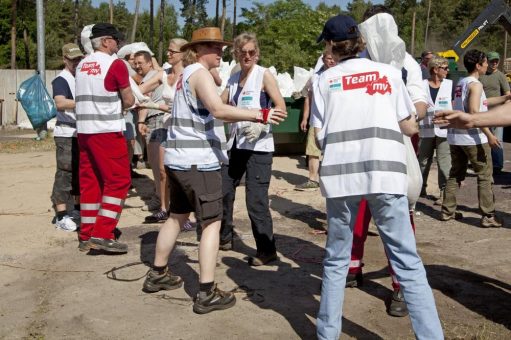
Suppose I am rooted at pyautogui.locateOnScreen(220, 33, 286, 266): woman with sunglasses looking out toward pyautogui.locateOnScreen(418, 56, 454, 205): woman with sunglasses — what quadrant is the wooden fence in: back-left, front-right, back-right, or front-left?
front-left

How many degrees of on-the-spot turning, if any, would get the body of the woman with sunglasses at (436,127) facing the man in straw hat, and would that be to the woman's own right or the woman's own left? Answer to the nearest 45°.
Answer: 0° — they already face them

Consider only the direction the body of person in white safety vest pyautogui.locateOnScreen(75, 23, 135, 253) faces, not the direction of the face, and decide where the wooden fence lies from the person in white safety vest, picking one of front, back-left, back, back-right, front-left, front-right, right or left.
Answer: front-left

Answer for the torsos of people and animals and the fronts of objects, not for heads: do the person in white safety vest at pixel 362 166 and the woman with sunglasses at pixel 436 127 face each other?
yes

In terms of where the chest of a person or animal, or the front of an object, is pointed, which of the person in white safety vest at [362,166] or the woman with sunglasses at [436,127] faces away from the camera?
the person in white safety vest

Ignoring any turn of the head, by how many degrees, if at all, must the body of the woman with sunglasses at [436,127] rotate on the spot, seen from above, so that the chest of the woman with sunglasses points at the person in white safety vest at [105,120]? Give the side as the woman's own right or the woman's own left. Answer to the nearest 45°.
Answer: approximately 45° to the woman's own right

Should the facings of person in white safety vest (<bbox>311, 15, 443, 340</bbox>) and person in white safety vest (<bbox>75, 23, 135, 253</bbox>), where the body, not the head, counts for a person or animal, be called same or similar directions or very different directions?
same or similar directions

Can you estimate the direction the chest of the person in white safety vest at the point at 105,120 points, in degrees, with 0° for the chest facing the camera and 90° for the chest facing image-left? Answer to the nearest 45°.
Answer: approximately 225°

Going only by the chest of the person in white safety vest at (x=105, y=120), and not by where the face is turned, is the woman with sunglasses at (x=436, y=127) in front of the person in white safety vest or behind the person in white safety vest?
in front

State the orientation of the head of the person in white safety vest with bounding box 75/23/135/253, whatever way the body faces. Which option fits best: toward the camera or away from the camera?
away from the camera

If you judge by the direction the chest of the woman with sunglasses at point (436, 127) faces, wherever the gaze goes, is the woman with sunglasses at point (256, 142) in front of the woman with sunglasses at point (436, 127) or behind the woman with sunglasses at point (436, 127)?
in front

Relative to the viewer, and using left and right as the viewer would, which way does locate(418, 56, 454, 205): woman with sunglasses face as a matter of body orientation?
facing the viewer

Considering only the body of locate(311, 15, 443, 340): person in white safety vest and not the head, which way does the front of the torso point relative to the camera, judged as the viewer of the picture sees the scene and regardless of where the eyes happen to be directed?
away from the camera

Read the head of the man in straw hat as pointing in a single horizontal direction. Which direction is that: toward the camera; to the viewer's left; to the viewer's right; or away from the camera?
to the viewer's right

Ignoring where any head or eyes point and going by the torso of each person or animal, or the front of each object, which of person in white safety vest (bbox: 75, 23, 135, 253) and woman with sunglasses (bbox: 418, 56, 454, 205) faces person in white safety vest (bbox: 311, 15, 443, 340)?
the woman with sunglasses

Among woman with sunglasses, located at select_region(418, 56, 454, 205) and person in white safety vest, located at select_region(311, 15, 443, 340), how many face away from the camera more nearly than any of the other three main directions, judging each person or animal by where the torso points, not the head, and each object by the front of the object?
1
